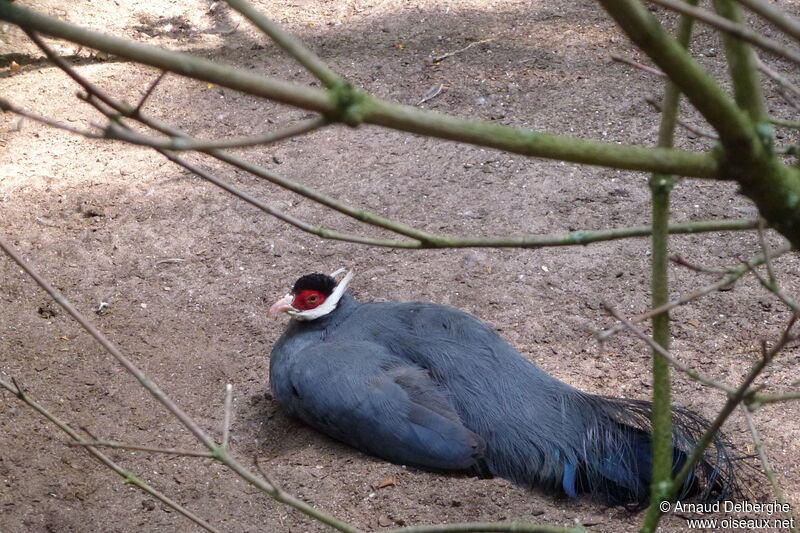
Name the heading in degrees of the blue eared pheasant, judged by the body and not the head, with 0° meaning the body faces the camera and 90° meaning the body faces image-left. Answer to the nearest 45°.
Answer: approximately 90°

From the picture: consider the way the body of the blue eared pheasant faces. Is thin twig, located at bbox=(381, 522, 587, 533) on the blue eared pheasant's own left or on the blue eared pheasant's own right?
on the blue eared pheasant's own left

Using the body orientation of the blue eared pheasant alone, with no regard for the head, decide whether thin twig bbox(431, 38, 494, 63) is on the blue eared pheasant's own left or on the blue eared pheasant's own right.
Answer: on the blue eared pheasant's own right

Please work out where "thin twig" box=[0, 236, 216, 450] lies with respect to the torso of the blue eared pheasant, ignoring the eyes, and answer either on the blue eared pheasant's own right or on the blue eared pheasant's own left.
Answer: on the blue eared pheasant's own left
